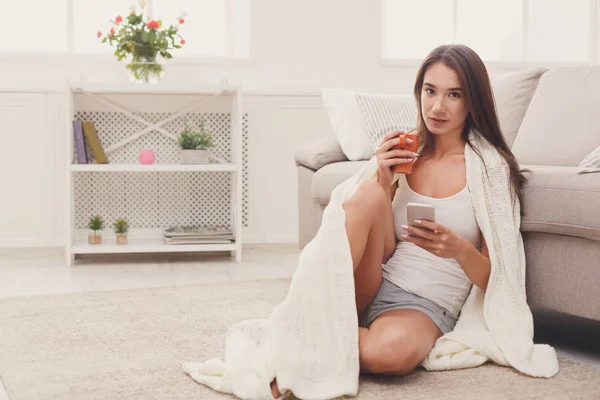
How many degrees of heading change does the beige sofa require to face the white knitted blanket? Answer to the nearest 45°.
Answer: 0° — it already faces it

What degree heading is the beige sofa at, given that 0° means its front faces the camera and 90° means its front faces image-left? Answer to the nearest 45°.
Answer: approximately 45°

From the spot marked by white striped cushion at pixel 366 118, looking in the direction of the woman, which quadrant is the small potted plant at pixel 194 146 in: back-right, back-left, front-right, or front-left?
back-right

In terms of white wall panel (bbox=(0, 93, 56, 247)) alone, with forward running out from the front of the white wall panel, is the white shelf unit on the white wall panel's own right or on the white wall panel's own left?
on the white wall panel's own left

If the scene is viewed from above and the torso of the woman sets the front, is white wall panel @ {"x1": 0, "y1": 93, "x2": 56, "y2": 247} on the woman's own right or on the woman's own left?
on the woman's own right

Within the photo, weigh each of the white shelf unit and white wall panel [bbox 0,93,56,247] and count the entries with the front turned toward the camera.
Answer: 2

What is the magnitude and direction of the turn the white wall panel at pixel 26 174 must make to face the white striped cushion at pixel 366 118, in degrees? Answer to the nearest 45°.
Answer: approximately 45° to its left

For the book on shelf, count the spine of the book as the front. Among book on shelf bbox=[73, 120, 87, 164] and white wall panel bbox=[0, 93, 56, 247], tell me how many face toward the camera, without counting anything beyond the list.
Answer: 2

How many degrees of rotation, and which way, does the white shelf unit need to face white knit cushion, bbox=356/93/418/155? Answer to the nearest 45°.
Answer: approximately 45° to its left
